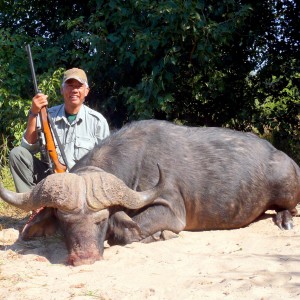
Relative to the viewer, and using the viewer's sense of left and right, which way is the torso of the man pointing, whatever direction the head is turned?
facing the viewer

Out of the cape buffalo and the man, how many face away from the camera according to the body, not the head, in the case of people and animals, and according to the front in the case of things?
0

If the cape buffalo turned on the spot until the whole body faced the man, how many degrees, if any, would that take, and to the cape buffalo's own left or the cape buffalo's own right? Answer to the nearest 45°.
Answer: approximately 90° to the cape buffalo's own right

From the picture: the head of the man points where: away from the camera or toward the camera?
toward the camera
